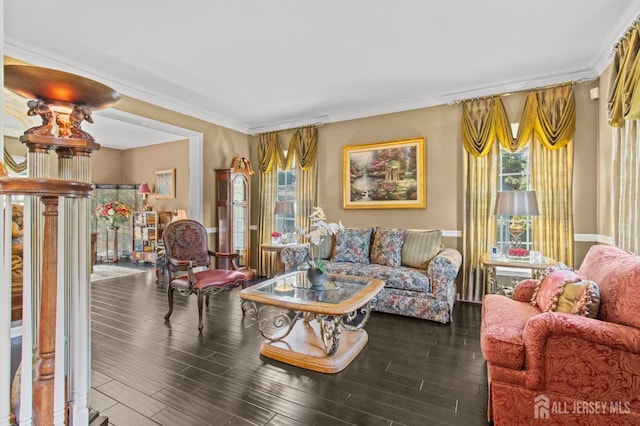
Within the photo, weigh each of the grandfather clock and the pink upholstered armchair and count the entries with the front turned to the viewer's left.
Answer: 1

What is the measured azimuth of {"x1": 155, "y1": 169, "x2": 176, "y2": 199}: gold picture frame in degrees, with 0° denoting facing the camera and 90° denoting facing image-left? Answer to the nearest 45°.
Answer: approximately 45°

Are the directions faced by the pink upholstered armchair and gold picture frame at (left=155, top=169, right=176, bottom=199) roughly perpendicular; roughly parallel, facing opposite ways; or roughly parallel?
roughly perpendicular

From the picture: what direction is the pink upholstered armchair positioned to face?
to the viewer's left

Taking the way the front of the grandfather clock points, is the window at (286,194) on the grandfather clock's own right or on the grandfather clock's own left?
on the grandfather clock's own left
